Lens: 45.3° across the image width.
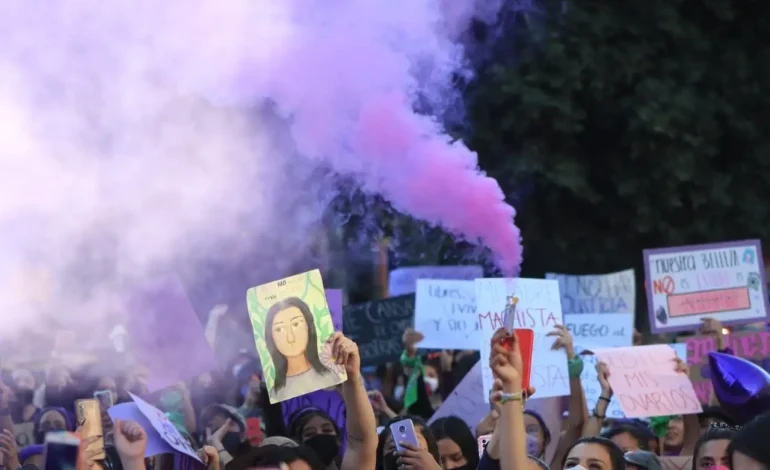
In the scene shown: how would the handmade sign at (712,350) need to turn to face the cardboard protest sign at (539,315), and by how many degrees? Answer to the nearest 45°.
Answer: approximately 45° to its right

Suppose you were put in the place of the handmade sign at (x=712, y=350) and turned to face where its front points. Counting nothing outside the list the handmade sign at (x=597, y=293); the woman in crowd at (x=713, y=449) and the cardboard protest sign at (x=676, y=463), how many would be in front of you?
2

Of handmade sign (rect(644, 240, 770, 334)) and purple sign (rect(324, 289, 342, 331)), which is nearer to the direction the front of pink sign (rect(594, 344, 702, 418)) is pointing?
the purple sign

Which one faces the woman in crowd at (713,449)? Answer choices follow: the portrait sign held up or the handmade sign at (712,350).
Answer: the handmade sign

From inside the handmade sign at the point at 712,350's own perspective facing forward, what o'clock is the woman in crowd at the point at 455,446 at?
The woman in crowd is roughly at 1 o'clock from the handmade sign.

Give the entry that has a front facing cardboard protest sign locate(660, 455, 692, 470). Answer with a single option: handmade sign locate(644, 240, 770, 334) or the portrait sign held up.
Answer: the handmade sign

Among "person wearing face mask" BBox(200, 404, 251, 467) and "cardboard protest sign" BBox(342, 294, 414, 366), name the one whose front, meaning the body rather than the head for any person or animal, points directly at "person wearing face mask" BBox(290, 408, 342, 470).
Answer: the cardboard protest sign

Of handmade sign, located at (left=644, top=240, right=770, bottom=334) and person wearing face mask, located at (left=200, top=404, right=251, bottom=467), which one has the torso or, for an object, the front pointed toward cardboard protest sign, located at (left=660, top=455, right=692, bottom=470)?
the handmade sign

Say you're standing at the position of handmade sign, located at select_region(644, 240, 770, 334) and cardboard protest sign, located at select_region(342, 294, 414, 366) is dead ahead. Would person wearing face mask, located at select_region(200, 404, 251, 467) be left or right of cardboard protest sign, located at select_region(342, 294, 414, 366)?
left

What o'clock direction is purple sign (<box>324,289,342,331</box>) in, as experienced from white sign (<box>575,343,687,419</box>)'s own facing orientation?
The purple sign is roughly at 2 o'clock from the white sign.

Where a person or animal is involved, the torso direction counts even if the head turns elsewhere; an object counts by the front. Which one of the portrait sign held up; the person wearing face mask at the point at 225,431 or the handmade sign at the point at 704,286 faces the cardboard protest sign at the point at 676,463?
the handmade sign

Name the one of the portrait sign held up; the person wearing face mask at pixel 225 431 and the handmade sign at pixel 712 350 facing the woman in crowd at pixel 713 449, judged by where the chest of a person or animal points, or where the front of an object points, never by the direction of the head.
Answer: the handmade sign

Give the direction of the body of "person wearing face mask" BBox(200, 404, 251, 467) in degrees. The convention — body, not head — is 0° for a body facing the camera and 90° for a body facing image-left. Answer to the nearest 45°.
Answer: approximately 45°
